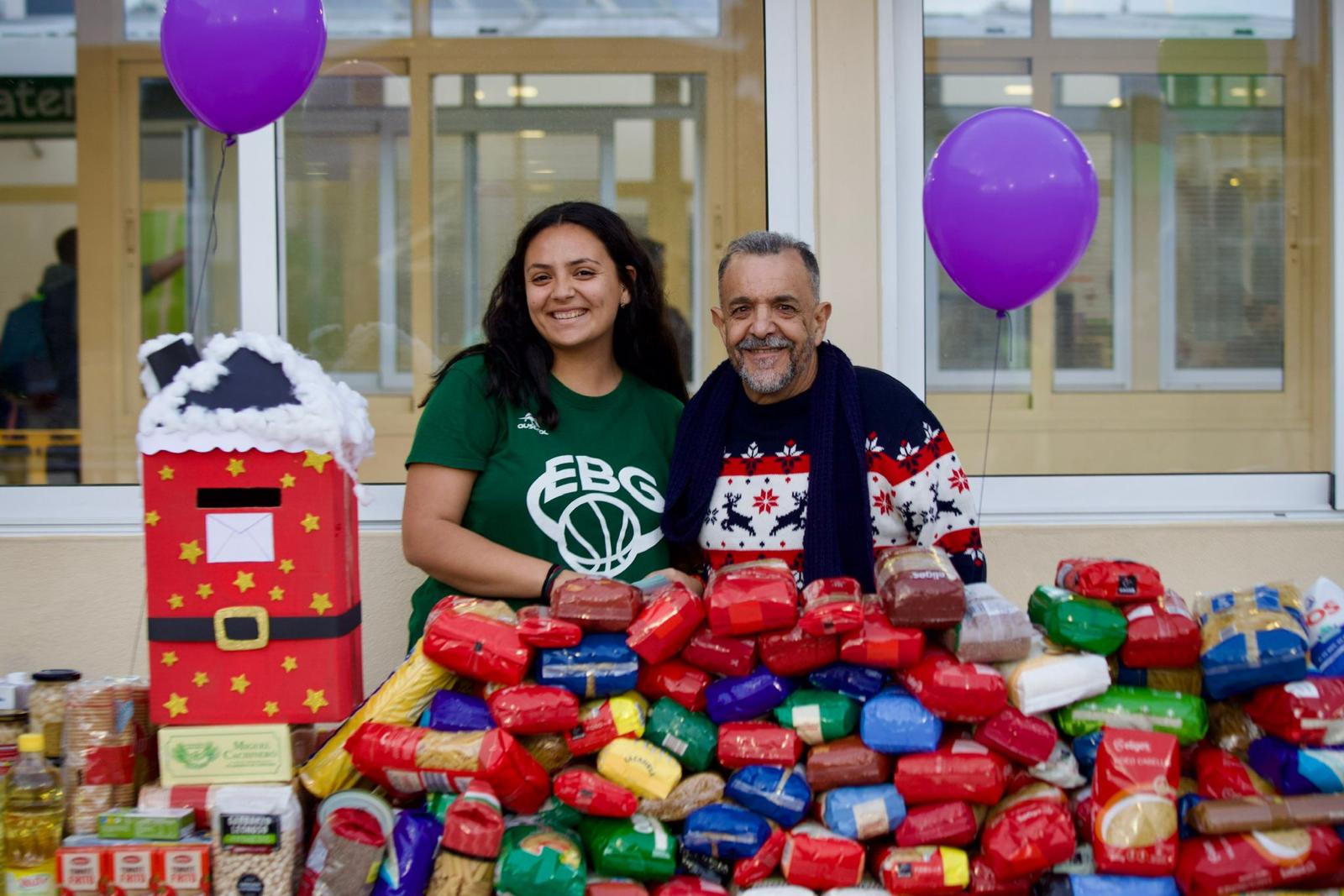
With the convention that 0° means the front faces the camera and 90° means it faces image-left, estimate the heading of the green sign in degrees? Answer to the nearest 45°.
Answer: approximately 0°

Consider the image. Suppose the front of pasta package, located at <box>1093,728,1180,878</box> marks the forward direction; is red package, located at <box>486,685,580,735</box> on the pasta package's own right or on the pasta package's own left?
on the pasta package's own right

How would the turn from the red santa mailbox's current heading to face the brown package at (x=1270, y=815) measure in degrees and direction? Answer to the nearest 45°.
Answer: approximately 45° to its left

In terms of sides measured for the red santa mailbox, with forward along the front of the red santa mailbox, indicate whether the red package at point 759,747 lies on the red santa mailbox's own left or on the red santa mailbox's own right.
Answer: on the red santa mailbox's own left

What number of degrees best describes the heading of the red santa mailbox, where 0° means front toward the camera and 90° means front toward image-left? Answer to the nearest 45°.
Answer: approximately 0°
